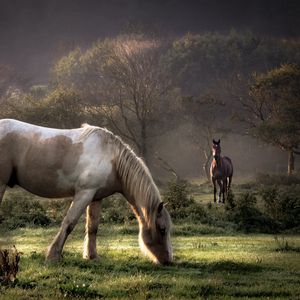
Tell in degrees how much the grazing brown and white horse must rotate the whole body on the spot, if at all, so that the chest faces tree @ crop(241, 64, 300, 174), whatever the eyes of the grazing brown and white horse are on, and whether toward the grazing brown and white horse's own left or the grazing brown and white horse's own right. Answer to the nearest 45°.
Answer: approximately 45° to the grazing brown and white horse's own left

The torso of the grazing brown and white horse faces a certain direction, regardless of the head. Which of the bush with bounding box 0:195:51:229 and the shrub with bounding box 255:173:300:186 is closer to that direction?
the shrub

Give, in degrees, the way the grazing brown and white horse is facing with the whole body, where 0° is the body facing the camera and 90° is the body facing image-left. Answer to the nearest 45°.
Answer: approximately 270°

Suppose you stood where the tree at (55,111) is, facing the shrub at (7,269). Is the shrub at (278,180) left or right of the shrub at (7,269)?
left

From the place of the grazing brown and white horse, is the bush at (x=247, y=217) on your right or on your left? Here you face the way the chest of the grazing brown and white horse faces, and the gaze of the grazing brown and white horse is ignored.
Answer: on your left

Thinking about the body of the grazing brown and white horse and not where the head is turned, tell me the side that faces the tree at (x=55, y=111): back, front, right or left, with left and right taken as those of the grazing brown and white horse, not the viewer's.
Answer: left

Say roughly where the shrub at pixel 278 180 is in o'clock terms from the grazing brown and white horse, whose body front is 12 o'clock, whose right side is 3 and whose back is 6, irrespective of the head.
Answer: The shrub is roughly at 10 o'clock from the grazing brown and white horse.

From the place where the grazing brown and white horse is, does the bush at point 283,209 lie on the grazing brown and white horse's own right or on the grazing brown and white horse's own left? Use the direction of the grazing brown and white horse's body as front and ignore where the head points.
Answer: on the grazing brown and white horse's own left

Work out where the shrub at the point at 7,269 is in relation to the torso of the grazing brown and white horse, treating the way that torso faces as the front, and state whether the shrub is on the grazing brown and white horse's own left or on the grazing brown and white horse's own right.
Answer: on the grazing brown and white horse's own right

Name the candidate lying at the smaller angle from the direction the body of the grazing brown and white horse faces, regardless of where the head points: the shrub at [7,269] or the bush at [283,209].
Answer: the bush

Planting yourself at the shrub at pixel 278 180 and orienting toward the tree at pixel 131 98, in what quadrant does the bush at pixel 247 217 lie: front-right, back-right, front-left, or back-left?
back-left
